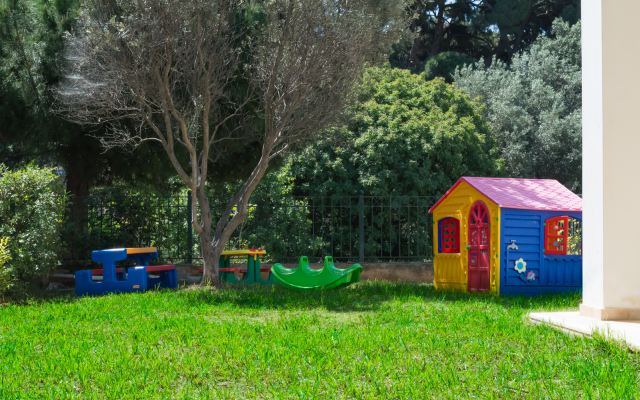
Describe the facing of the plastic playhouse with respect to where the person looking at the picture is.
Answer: facing the viewer and to the left of the viewer

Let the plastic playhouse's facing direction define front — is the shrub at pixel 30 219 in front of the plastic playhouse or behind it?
in front

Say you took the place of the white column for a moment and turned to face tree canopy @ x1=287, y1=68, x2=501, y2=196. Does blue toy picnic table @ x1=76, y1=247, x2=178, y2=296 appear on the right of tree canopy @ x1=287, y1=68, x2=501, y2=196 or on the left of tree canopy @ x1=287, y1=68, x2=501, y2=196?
left

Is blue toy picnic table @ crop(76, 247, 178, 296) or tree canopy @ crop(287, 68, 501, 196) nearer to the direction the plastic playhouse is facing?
the blue toy picnic table

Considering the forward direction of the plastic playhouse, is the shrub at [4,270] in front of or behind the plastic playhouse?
in front

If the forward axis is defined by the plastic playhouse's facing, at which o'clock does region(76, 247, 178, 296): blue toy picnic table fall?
The blue toy picnic table is roughly at 1 o'clock from the plastic playhouse.

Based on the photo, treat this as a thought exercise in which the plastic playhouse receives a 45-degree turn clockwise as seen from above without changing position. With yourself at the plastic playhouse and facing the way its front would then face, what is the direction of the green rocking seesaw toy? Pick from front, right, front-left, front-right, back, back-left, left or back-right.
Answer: front
